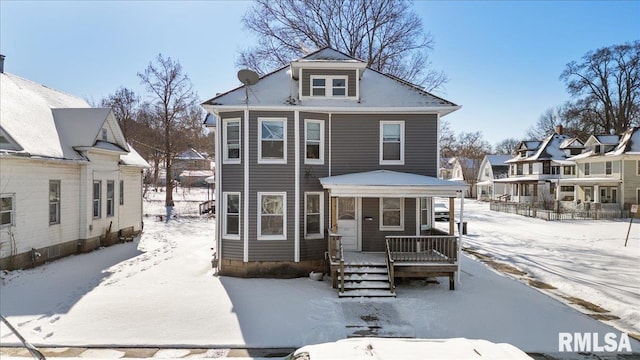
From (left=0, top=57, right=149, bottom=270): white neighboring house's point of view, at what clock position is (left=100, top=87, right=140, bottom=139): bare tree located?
The bare tree is roughly at 5 o'clock from the white neighboring house.

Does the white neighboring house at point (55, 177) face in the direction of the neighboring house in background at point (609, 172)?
no

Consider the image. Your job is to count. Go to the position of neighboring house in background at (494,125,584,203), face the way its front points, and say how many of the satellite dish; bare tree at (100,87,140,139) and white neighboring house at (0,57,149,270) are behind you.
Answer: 0

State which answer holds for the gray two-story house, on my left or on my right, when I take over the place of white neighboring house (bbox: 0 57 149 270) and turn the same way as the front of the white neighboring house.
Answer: on my left

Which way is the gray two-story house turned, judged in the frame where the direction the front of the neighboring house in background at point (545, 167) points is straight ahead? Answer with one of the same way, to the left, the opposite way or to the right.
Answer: to the left

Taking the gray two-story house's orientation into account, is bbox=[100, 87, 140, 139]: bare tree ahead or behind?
behind

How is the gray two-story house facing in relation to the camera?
toward the camera

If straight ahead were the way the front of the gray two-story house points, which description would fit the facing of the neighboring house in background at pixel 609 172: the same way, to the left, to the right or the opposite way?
to the right

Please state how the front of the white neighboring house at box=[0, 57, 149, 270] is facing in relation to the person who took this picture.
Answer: facing the viewer and to the left of the viewer

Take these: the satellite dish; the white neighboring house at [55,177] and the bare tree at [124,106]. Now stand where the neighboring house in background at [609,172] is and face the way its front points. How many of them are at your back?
0

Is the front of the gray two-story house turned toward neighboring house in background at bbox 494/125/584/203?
no

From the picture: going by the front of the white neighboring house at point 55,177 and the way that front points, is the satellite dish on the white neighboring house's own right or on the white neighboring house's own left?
on the white neighboring house's own left

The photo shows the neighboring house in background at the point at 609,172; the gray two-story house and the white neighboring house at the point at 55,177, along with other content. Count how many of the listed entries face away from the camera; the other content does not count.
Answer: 0

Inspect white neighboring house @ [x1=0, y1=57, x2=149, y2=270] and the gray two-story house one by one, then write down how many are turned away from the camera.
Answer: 0

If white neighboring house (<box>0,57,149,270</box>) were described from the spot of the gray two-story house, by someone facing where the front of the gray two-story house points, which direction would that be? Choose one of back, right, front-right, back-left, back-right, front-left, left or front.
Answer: right
